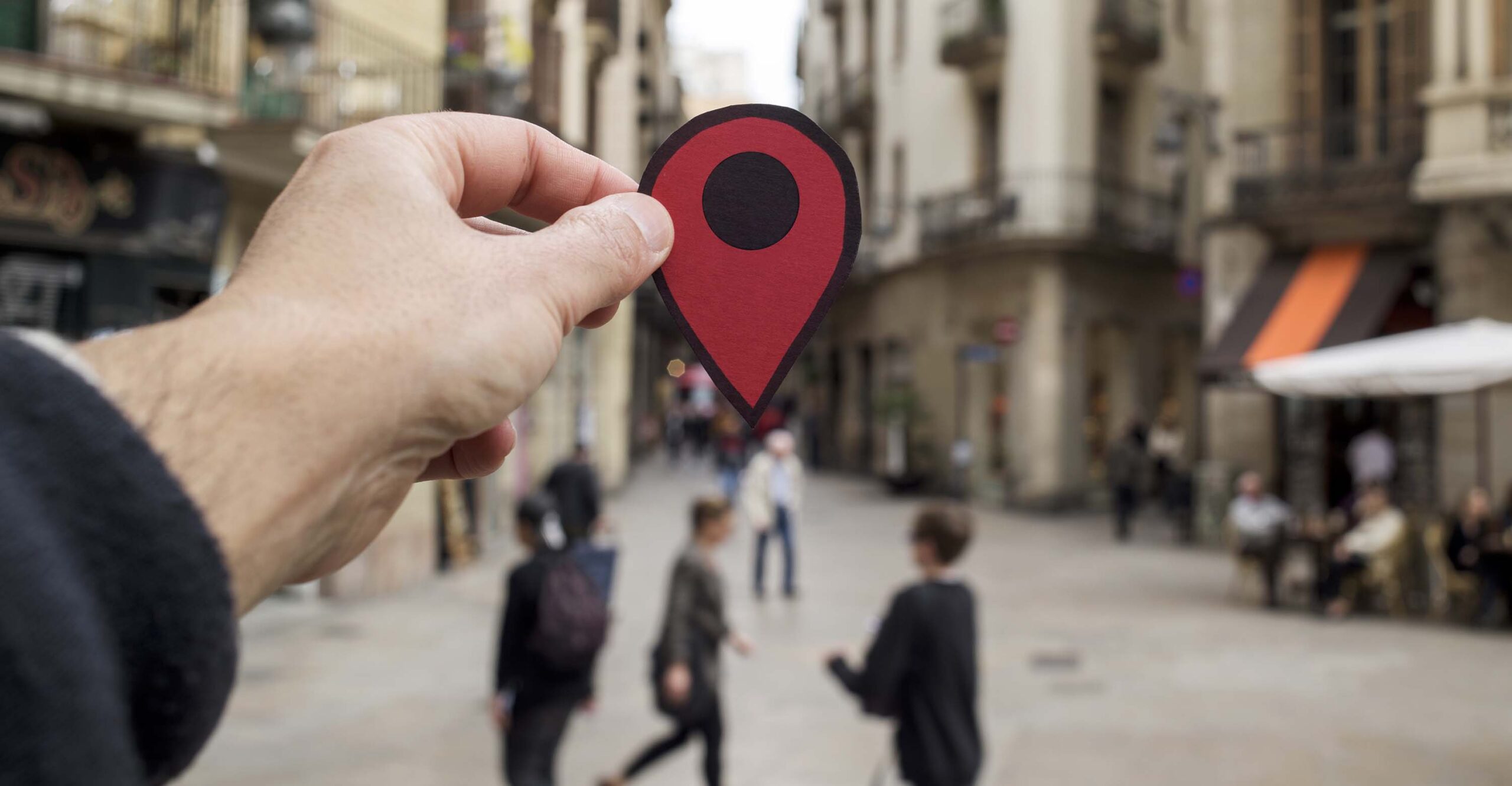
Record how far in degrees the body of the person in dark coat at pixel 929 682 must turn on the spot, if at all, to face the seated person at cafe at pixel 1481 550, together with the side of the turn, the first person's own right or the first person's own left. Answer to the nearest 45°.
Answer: approximately 90° to the first person's own right

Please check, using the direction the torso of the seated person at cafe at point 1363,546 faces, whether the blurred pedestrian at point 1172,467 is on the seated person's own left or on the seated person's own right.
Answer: on the seated person's own right

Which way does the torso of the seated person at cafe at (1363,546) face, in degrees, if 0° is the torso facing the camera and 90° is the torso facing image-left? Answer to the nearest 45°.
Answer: approximately 90°

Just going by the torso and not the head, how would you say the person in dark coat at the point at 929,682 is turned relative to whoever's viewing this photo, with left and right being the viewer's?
facing away from the viewer and to the left of the viewer

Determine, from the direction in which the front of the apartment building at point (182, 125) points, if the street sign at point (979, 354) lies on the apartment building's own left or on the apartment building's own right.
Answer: on the apartment building's own left

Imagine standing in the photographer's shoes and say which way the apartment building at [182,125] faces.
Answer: facing the viewer and to the right of the viewer

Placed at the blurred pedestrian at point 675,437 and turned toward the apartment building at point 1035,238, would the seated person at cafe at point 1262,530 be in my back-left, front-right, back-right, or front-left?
front-right
